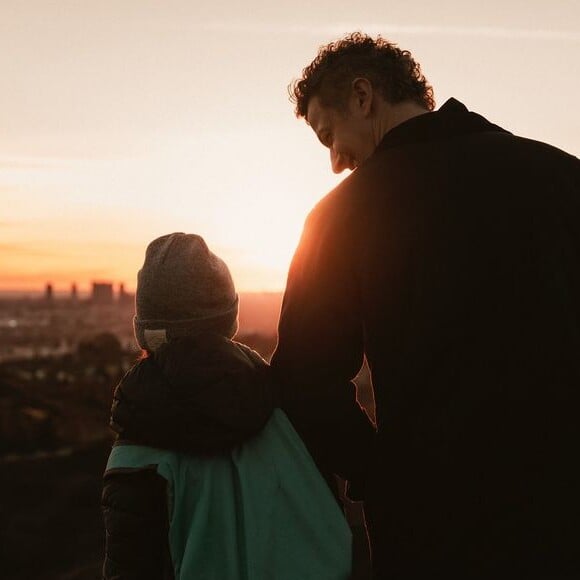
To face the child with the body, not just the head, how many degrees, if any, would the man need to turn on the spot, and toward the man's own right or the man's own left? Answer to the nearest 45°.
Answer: approximately 90° to the man's own left

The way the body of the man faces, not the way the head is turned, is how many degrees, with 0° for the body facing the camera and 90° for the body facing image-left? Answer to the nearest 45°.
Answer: approximately 180°

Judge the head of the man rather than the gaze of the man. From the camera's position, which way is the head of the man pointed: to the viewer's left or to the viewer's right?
to the viewer's left
